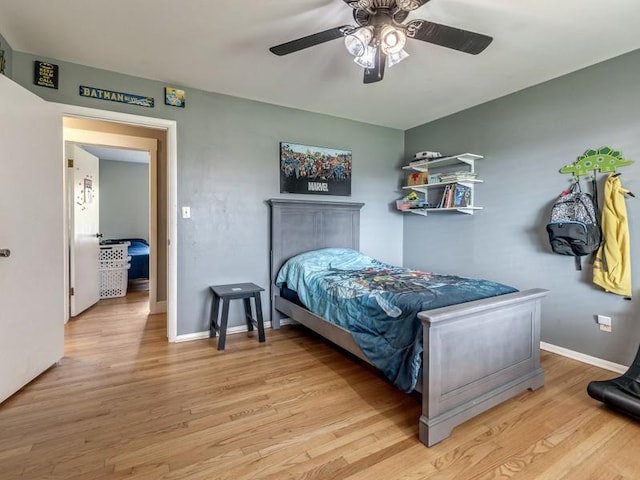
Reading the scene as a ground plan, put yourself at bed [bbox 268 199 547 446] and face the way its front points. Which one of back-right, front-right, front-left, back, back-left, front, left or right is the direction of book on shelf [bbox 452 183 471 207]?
back-left

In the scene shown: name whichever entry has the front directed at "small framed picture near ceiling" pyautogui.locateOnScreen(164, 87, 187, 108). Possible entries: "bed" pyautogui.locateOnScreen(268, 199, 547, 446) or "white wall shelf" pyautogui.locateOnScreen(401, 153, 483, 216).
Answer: the white wall shelf

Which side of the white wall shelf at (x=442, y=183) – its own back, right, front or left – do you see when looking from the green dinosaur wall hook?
left

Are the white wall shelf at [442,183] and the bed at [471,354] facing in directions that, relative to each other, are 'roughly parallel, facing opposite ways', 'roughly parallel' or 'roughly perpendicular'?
roughly perpendicular

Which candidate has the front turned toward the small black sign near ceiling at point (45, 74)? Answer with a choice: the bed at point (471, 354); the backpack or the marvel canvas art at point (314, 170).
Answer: the backpack

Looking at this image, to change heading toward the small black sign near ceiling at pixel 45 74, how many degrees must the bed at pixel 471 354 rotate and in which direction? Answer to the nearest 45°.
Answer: approximately 135° to its right

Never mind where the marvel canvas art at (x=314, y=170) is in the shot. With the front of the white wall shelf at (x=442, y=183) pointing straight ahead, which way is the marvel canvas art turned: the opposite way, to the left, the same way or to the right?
to the left

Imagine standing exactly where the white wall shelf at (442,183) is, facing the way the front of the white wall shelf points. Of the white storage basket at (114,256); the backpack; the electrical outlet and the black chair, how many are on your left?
3

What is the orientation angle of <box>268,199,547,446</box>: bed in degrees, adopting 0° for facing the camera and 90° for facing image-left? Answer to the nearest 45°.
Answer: approximately 315°

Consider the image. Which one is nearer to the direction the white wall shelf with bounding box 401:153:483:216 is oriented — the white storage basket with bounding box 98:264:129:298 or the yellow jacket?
the white storage basket

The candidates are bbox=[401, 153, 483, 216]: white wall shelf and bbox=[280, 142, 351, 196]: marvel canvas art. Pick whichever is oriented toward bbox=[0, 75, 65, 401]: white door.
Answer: the white wall shelf

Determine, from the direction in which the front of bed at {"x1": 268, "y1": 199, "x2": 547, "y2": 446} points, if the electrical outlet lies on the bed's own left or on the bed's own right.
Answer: on the bed's own left

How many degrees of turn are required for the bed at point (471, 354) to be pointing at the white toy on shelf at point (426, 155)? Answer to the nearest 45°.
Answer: approximately 135° to its left

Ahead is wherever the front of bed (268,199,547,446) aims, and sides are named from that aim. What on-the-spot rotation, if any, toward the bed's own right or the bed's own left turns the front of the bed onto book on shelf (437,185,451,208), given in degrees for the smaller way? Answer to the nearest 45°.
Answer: approximately 135° to the bed's own left
